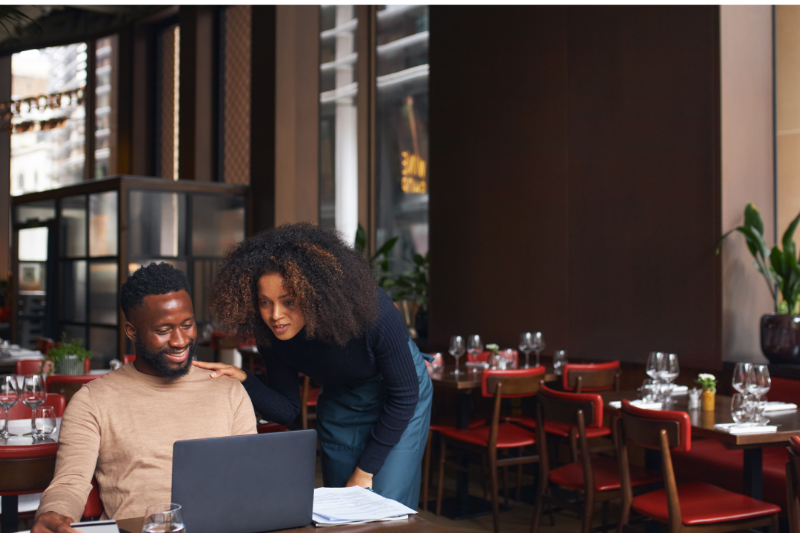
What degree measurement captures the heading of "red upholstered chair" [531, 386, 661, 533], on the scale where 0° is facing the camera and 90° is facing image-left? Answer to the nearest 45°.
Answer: approximately 225°

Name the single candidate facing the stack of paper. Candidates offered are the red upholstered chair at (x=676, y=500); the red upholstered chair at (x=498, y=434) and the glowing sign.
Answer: the glowing sign

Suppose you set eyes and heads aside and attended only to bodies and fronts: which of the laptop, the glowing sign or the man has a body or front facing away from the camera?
the laptop

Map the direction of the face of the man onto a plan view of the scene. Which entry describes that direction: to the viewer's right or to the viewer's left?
to the viewer's right

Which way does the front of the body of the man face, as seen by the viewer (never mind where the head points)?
toward the camera

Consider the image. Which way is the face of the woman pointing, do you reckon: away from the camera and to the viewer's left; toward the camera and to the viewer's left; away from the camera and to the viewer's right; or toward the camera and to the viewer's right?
toward the camera and to the viewer's left

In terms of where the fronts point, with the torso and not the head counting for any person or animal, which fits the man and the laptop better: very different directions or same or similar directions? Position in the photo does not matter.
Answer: very different directions

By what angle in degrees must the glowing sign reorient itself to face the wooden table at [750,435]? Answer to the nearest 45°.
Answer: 0° — it already faces it

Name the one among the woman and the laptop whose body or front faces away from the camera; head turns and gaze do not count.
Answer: the laptop

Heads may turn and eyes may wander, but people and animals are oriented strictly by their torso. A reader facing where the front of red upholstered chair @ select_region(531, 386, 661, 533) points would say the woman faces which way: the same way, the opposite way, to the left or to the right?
the opposite way

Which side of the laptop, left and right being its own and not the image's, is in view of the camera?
back

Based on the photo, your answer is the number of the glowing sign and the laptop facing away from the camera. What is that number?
1

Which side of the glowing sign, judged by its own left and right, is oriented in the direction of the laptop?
front

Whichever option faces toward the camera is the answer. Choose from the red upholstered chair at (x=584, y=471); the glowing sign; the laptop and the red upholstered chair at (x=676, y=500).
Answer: the glowing sign

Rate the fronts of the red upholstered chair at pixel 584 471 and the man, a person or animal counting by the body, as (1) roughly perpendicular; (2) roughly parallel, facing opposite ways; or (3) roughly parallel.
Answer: roughly perpendicular

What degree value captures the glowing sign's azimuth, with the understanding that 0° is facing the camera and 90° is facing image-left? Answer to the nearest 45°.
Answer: approximately 0°

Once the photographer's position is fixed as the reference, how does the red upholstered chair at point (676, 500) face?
facing away from the viewer and to the right of the viewer

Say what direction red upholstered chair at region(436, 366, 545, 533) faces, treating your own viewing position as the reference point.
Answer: facing away from the viewer and to the left of the viewer
